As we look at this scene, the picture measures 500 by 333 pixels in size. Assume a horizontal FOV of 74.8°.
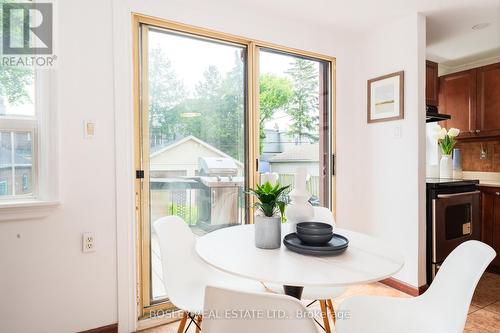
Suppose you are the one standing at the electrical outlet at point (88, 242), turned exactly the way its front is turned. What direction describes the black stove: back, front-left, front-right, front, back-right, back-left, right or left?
front-left

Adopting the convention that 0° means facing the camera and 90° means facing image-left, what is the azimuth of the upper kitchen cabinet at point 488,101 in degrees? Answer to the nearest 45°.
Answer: approximately 45°

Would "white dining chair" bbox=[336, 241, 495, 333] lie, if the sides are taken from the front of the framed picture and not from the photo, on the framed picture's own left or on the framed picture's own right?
on the framed picture's own left

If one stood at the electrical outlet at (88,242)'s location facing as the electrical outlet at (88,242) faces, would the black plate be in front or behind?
in front

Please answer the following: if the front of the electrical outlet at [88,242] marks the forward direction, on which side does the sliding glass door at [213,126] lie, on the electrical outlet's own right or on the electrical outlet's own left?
on the electrical outlet's own left

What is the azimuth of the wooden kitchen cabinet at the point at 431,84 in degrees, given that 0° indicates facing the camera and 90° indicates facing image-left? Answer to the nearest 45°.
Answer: approximately 315°

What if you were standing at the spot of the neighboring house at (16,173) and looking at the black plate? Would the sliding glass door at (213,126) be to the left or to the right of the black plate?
left

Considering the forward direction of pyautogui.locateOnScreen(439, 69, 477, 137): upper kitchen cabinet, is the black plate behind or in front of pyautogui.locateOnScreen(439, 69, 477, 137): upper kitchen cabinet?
in front

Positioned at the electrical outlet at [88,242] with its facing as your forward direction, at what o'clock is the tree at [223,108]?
The tree is roughly at 10 o'clock from the electrical outlet.
